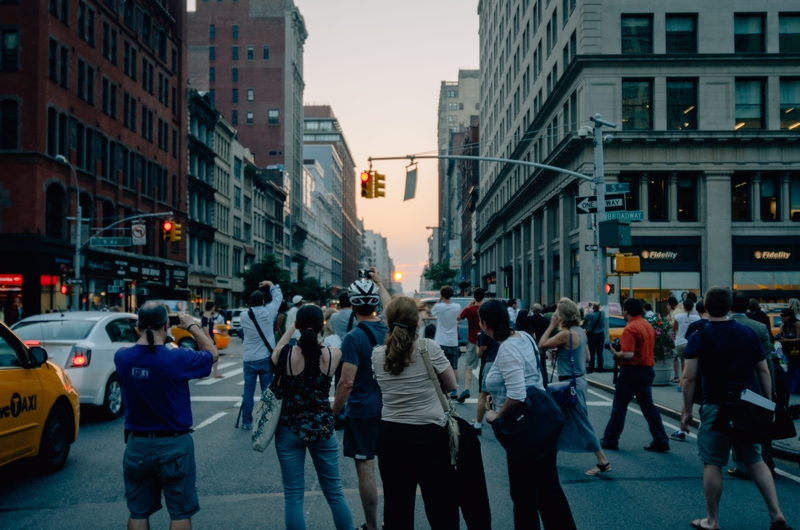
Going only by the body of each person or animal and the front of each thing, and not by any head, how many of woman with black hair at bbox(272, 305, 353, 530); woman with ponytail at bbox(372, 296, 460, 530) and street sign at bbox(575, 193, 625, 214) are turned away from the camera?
2

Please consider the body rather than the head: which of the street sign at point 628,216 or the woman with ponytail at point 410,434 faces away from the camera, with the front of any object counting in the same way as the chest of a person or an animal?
the woman with ponytail

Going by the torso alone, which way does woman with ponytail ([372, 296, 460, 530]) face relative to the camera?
away from the camera

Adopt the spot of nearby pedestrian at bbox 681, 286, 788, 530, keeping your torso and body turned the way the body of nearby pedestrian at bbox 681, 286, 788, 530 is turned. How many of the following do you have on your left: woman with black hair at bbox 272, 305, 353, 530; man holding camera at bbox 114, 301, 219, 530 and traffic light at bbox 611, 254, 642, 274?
2

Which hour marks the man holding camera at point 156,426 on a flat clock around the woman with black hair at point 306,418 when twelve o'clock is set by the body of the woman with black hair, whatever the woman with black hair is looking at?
The man holding camera is roughly at 8 o'clock from the woman with black hair.

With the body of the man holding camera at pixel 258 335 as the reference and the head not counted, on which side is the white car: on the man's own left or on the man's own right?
on the man's own left

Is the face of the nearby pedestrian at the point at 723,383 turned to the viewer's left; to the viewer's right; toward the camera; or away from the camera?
away from the camera

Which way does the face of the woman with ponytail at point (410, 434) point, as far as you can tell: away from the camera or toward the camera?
away from the camera

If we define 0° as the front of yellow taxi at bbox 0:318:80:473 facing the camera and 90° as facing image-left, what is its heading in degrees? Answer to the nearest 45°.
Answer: approximately 225°

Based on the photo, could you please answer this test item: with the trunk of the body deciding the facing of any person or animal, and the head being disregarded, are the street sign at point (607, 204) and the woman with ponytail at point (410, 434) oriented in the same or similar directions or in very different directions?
very different directions

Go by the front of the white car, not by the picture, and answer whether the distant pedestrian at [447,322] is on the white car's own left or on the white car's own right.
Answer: on the white car's own right

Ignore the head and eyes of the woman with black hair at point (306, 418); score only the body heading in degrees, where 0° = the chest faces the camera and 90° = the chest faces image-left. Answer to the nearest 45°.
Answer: approximately 180°

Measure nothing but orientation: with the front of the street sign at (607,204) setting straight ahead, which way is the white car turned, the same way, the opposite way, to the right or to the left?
the opposite way

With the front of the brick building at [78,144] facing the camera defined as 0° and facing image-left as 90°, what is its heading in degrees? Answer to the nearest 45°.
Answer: approximately 315°

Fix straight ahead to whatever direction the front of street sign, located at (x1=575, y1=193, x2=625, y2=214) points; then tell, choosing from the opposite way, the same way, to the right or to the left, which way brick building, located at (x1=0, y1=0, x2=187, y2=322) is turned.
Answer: to the left

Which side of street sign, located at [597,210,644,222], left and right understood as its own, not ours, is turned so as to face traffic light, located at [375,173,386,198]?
right

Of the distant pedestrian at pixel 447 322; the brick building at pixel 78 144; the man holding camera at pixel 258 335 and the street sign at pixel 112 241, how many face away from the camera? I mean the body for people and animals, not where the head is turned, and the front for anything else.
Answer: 2

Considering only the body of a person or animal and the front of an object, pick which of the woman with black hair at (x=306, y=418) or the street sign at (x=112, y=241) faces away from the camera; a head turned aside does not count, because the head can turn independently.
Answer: the woman with black hair

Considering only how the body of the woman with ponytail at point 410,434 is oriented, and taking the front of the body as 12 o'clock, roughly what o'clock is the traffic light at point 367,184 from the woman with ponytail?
The traffic light is roughly at 12 o'clock from the woman with ponytail.
